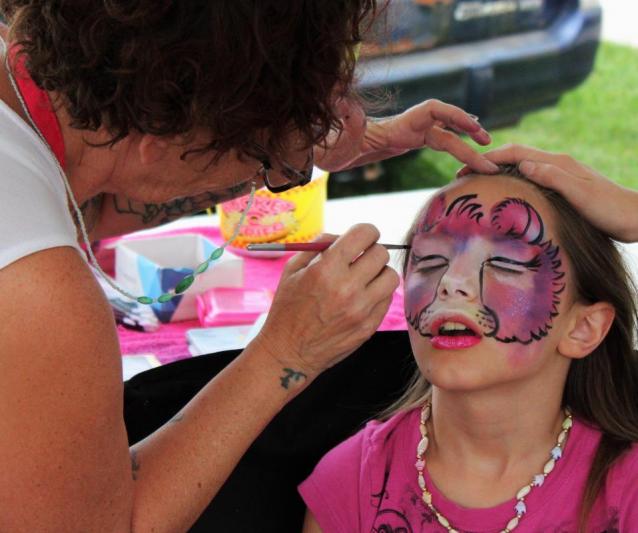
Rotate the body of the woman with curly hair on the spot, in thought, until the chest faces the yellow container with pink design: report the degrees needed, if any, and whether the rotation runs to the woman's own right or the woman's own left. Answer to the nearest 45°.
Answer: approximately 90° to the woman's own left

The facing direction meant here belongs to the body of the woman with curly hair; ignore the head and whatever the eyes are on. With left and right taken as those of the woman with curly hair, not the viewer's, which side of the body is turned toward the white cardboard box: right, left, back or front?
left

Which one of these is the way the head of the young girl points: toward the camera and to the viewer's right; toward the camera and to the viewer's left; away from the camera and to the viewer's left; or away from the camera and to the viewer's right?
toward the camera and to the viewer's left

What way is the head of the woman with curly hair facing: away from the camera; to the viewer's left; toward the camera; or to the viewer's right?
to the viewer's right

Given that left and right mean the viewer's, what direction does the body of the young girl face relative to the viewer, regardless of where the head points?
facing the viewer and to the left of the viewer

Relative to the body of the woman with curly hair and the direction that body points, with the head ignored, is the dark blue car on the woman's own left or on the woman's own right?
on the woman's own left

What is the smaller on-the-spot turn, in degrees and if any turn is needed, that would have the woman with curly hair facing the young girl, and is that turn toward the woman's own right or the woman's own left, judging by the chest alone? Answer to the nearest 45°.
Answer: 0° — they already face them

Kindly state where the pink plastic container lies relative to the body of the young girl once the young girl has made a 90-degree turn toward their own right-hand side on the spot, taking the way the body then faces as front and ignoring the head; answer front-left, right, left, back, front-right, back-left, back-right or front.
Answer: front

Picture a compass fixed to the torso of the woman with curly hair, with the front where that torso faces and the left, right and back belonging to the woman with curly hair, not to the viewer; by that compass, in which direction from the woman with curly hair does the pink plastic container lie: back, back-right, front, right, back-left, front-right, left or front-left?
left

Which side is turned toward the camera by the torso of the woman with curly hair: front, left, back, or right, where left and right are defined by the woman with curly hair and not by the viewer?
right

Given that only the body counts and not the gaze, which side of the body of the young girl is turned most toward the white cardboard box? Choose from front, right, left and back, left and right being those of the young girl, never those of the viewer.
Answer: right

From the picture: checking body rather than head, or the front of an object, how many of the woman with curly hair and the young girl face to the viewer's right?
1
